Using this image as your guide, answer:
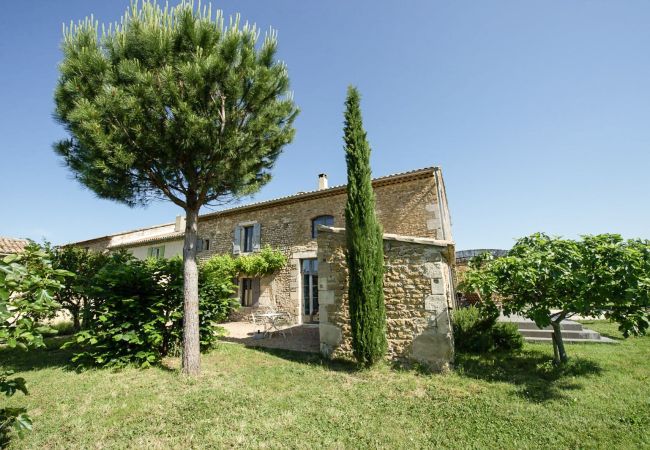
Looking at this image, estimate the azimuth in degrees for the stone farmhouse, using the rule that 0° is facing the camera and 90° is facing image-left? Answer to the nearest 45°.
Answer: approximately 45°

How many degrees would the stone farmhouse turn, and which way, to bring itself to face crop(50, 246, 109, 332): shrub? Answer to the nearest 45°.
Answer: approximately 45° to its right

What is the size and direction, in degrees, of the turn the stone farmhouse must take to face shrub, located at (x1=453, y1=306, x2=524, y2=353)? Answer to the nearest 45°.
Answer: approximately 90° to its left

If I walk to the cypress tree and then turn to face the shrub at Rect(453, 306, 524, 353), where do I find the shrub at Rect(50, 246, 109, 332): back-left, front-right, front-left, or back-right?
back-left

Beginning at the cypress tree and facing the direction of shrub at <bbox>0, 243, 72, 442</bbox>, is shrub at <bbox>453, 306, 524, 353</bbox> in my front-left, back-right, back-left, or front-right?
back-left

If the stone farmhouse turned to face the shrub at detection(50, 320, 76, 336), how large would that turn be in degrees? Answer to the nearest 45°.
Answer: approximately 45° to its right

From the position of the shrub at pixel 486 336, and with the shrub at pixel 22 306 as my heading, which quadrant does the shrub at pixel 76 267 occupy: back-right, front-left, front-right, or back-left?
front-right

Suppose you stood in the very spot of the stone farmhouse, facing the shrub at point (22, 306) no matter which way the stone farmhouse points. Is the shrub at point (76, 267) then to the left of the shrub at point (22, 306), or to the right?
right
